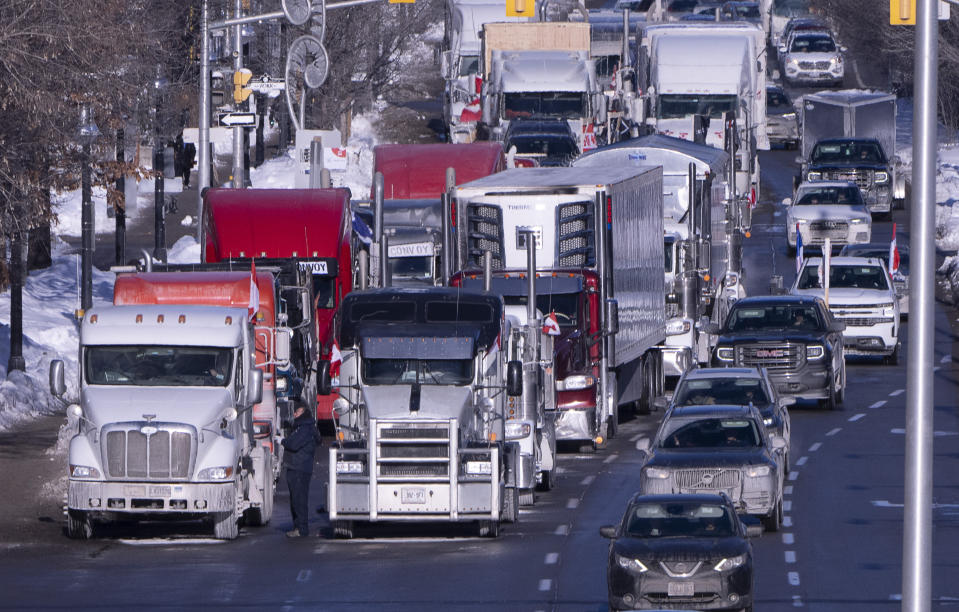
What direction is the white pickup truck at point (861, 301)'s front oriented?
toward the camera

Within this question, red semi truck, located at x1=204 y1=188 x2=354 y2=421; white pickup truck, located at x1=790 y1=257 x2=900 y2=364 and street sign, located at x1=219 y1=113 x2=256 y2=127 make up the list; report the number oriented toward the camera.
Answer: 3

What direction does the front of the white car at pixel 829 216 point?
toward the camera

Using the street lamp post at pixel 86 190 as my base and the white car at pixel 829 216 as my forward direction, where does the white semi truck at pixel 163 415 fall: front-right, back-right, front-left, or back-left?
back-right

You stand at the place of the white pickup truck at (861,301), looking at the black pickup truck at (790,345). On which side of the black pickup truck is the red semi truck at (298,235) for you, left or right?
right

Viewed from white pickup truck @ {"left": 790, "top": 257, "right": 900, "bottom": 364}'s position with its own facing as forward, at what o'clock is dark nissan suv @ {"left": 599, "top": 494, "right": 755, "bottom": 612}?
The dark nissan suv is roughly at 12 o'clock from the white pickup truck.

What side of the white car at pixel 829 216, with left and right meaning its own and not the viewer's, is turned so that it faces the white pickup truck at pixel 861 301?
front

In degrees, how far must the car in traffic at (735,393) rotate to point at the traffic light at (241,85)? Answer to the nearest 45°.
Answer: approximately 135° to its right

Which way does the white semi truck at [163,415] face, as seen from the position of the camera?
facing the viewer

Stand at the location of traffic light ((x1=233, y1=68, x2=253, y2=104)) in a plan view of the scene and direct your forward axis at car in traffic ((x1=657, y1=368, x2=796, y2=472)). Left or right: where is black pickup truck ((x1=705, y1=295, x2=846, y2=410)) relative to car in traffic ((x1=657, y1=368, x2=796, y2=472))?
left

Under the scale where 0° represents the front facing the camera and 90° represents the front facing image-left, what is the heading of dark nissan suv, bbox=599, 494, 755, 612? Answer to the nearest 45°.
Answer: approximately 0°
